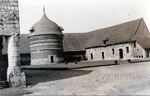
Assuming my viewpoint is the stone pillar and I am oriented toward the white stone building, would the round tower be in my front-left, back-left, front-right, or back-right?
front-left

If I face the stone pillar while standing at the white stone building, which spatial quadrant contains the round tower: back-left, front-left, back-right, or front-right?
front-right

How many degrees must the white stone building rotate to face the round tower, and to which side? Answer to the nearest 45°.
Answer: approximately 45° to its right

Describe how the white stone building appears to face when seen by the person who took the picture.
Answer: facing the viewer and to the left of the viewer

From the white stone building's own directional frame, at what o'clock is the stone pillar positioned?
The stone pillar is roughly at 11 o'clock from the white stone building.
